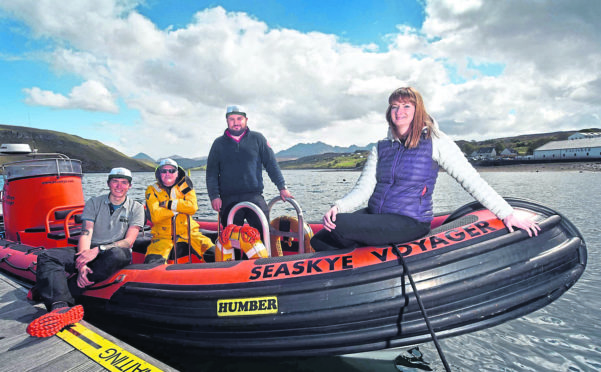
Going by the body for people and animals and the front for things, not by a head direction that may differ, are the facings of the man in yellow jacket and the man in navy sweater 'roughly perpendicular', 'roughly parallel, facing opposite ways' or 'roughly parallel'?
roughly parallel

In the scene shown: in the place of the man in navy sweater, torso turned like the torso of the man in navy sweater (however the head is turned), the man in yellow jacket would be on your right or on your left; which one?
on your right

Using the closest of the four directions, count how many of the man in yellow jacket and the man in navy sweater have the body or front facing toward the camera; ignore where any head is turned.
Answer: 2

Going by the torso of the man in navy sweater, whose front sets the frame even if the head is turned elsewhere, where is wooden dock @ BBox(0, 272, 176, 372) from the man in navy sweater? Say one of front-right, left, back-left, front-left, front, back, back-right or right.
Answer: front-right

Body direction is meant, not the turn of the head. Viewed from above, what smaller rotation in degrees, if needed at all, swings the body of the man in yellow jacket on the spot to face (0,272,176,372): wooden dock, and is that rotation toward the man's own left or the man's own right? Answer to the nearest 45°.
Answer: approximately 45° to the man's own right

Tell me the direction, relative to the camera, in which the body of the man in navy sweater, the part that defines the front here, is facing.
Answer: toward the camera

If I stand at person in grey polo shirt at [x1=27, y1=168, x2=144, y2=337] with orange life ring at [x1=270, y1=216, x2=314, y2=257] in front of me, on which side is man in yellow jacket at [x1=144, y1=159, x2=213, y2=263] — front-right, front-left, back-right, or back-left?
front-left

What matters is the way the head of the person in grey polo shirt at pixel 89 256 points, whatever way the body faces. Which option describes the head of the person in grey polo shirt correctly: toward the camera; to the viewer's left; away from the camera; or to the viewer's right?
toward the camera

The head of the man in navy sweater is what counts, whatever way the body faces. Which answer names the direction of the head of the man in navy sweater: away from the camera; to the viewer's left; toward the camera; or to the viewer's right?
toward the camera

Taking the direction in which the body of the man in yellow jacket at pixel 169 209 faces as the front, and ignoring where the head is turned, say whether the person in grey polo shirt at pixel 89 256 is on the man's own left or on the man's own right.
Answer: on the man's own right

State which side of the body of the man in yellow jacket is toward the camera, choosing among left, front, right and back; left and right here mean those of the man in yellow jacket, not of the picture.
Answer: front
